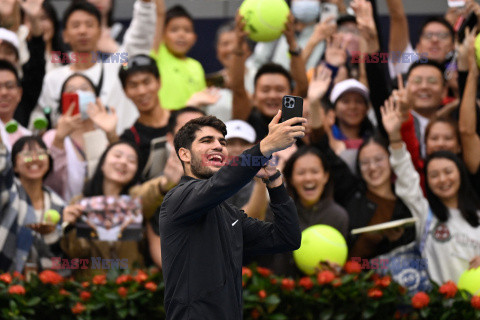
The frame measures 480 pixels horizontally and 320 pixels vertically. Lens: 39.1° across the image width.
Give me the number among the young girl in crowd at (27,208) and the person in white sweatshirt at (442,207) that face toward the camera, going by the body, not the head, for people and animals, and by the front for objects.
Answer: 2

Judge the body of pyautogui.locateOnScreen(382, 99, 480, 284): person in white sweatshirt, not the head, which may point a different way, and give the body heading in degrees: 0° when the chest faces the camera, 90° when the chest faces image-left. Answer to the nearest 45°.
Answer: approximately 0°

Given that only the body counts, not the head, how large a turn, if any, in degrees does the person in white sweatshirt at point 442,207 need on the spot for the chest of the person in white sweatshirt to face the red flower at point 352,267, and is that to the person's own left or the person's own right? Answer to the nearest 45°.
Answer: approximately 45° to the person's own right

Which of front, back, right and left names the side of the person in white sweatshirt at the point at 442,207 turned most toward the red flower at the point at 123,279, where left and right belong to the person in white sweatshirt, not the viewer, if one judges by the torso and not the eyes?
right

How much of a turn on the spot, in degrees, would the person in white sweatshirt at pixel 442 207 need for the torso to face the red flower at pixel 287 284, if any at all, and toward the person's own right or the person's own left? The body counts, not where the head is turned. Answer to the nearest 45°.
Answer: approximately 45° to the person's own right

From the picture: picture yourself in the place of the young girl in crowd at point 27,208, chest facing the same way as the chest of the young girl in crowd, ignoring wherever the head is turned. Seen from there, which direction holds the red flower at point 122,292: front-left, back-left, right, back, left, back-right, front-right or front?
front-left
